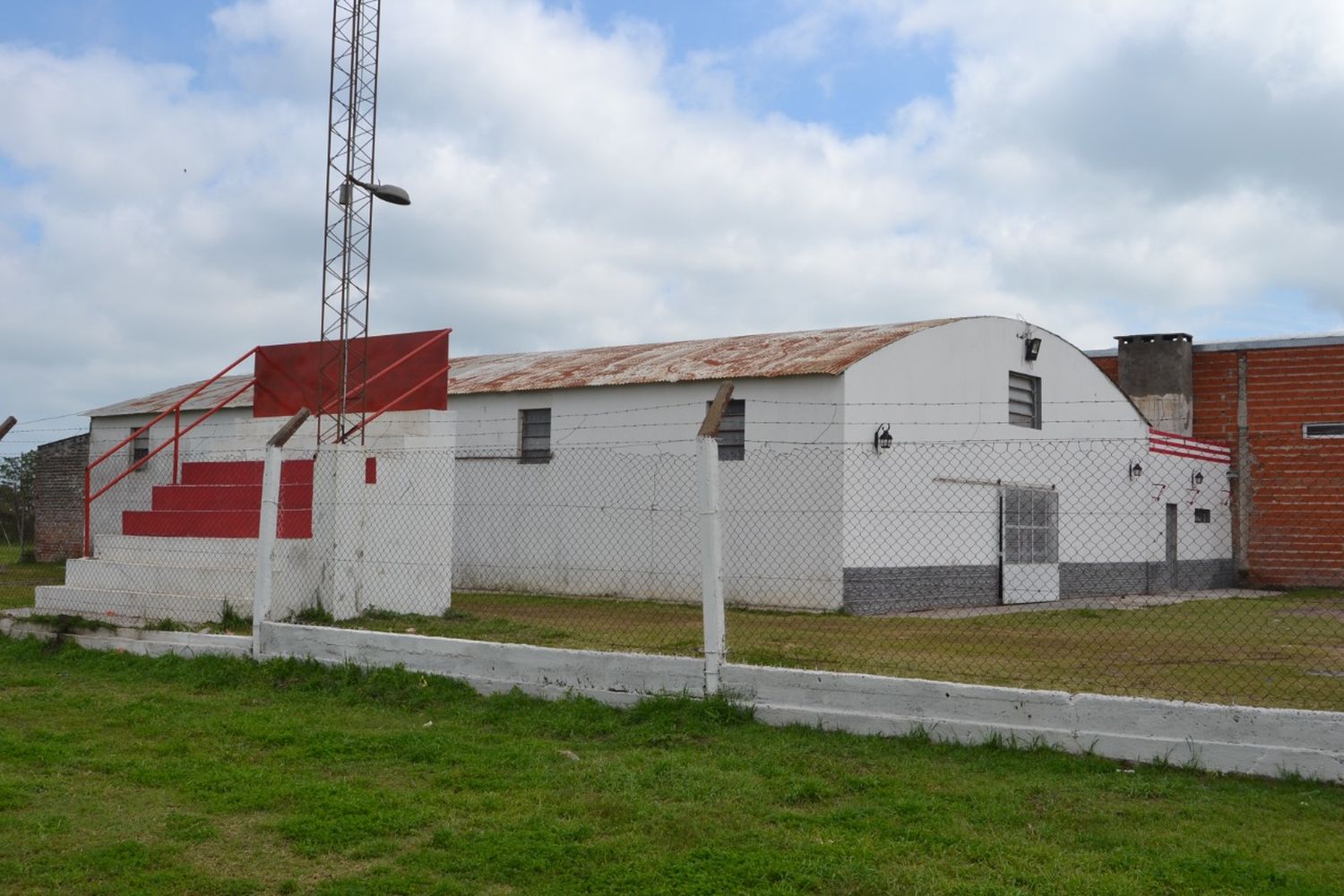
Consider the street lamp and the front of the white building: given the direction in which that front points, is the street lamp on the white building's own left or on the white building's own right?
on the white building's own right

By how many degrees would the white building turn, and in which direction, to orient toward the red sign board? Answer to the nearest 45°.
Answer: approximately 90° to its right

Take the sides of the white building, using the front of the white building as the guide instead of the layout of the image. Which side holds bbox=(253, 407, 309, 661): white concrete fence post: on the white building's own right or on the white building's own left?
on the white building's own right

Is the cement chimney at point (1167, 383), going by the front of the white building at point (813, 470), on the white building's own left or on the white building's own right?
on the white building's own left

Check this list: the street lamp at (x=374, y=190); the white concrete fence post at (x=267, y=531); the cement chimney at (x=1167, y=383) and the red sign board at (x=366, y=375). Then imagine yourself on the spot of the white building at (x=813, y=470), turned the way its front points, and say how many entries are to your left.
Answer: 1

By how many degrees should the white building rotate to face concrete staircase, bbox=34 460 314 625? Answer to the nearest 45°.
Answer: approximately 90° to its right

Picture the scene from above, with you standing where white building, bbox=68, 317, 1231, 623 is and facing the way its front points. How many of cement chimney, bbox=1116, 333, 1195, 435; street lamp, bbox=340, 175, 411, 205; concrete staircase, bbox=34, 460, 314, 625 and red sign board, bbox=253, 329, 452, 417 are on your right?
3

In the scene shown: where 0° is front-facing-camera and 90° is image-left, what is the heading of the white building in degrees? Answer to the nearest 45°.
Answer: approximately 315°
